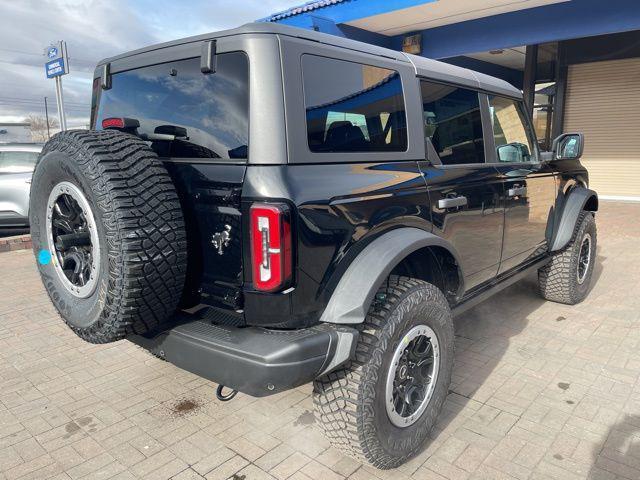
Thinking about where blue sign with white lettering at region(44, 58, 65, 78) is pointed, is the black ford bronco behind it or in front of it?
in front

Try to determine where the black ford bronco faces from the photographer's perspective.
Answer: facing away from the viewer and to the right of the viewer

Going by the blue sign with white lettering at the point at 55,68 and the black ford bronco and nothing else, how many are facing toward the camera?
1

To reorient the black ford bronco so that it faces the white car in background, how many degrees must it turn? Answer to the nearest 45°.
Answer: approximately 90° to its left
